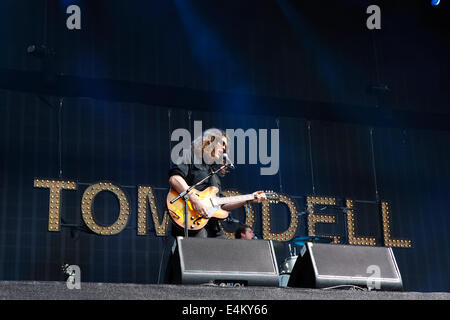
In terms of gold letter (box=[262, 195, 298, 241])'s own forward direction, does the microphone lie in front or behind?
in front

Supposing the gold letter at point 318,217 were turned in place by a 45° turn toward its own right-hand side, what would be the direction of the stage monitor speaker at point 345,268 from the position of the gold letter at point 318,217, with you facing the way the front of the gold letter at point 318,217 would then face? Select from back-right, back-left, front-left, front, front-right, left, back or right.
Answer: front-left

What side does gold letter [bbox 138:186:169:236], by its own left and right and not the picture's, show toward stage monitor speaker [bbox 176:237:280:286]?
front

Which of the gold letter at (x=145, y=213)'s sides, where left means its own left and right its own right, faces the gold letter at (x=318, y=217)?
left

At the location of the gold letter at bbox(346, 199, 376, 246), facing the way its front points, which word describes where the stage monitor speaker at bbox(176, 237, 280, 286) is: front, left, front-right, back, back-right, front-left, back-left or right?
front

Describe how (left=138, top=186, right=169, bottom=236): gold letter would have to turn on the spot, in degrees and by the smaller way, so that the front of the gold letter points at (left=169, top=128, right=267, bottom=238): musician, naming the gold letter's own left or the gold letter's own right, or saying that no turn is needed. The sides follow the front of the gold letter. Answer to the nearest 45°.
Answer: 0° — it already faces them

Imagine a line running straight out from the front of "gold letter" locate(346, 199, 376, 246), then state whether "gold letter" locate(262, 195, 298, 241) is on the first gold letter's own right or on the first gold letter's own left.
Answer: on the first gold letter's own right

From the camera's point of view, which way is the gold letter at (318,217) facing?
toward the camera

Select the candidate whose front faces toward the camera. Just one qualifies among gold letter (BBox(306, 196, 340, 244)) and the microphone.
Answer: the gold letter

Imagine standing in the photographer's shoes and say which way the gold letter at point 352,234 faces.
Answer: facing the viewer

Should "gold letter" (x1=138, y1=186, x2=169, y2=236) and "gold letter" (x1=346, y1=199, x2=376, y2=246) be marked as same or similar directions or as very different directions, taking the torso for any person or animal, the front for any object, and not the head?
same or similar directions
